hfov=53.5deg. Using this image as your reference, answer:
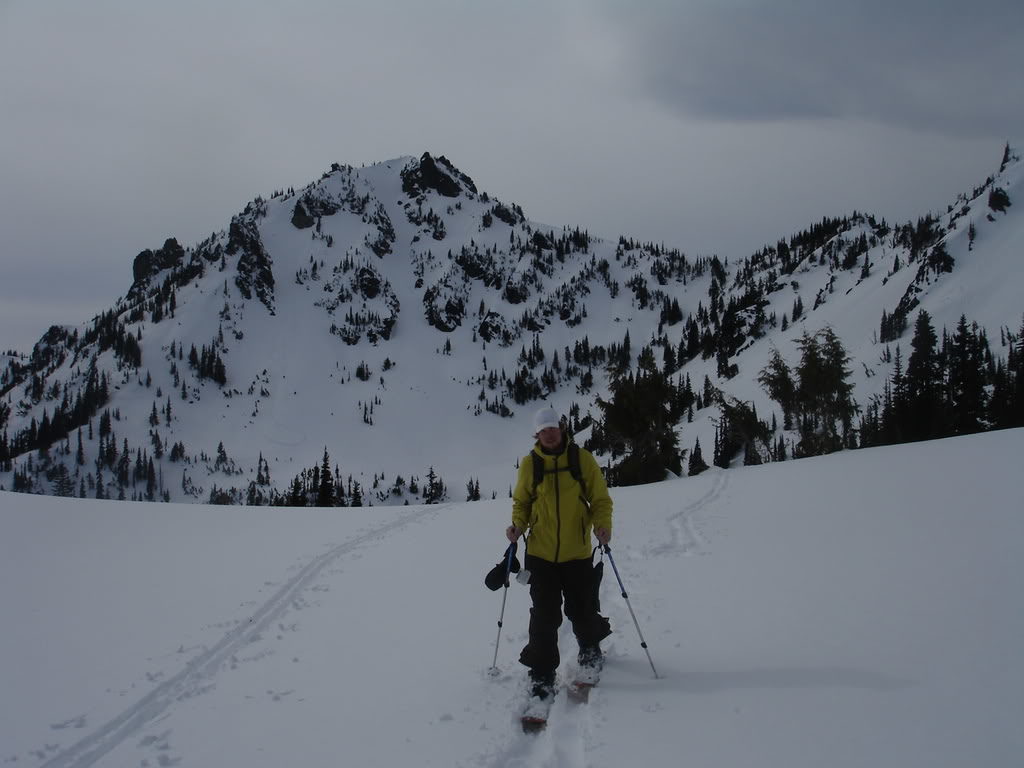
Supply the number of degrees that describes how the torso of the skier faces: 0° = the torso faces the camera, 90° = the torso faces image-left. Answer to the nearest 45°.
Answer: approximately 0°
